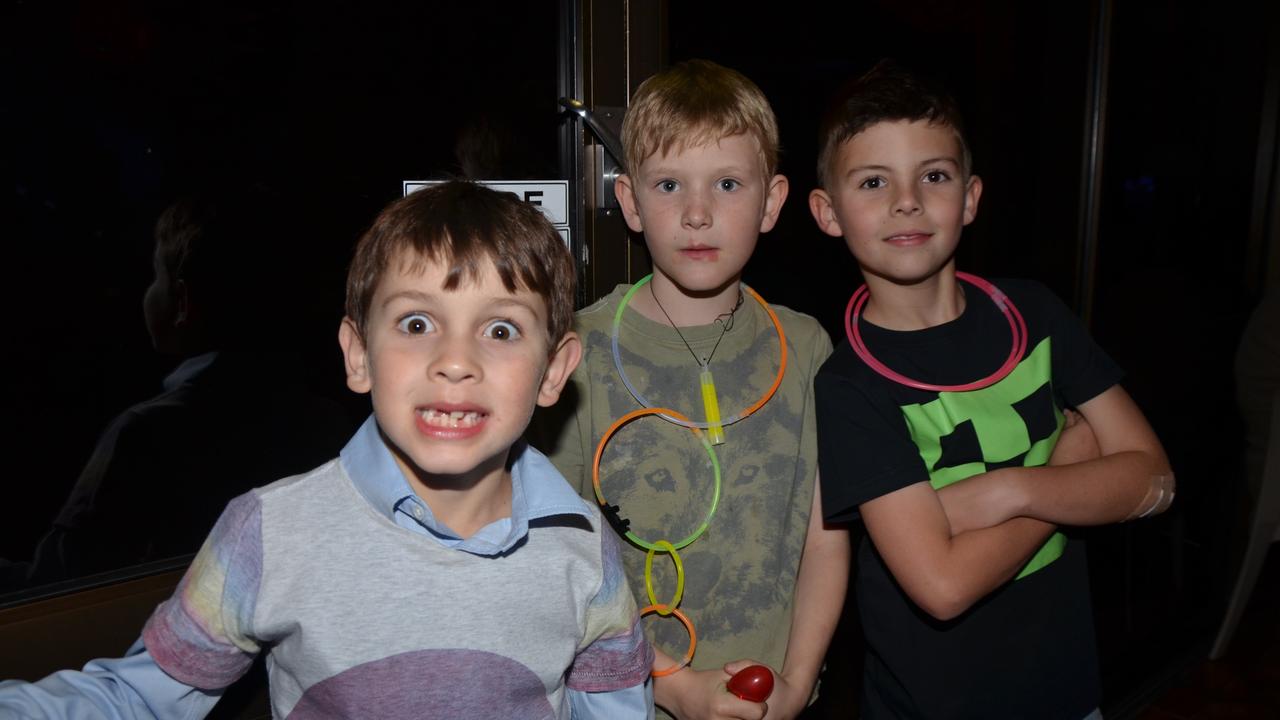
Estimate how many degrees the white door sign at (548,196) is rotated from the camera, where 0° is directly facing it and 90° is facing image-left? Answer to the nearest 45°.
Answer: approximately 0°
